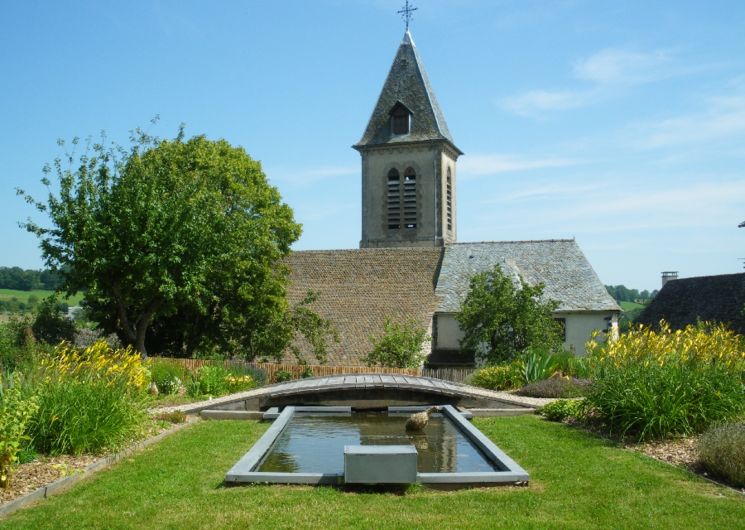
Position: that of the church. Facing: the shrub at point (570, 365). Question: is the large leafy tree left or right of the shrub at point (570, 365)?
right

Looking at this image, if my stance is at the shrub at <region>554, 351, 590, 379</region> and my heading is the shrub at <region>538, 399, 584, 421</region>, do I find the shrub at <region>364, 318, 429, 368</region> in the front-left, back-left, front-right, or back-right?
back-right

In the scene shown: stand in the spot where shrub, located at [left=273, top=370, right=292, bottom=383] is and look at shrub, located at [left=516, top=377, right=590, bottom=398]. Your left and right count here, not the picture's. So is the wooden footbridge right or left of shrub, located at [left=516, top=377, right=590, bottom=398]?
right
